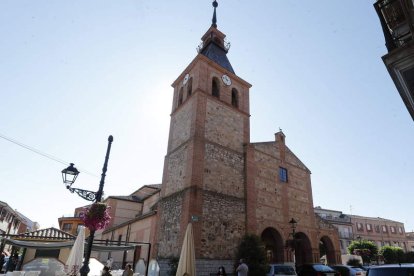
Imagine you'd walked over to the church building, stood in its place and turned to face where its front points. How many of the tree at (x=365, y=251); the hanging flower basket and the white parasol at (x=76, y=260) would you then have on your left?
1

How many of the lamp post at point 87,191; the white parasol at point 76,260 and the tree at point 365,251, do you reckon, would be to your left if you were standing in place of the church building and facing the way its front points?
1

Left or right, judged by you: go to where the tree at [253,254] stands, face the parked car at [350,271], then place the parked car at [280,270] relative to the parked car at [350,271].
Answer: right

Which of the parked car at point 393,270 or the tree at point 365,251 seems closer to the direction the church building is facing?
the parked car

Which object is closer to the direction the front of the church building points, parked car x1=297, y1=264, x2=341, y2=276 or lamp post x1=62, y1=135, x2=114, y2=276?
the parked car

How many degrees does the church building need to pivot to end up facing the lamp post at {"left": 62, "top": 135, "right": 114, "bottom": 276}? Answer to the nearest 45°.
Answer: approximately 45° to its right

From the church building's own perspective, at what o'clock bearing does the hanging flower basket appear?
The hanging flower basket is roughly at 2 o'clock from the church building.

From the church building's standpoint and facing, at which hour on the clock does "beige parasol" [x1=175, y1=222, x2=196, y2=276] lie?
The beige parasol is roughly at 2 o'clock from the church building.

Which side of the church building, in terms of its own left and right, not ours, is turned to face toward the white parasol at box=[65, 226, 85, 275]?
right

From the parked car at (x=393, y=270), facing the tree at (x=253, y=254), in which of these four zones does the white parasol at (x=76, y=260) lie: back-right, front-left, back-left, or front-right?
front-left

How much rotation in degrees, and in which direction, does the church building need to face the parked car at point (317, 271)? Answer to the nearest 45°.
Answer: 0° — it already faces it

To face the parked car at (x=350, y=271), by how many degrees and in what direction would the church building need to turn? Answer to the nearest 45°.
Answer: approximately 45° to its left

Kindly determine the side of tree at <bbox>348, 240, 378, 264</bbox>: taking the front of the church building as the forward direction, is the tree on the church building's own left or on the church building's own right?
on the church building's own left
